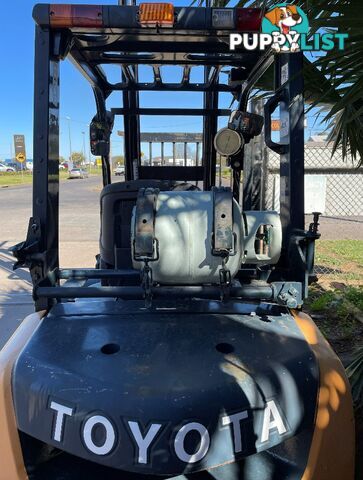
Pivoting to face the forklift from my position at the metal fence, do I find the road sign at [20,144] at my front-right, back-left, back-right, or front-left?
back-right

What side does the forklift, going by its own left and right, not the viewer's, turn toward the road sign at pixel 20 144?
front

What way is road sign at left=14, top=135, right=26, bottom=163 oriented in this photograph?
toward the camera

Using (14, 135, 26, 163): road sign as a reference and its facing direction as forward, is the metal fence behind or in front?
in front

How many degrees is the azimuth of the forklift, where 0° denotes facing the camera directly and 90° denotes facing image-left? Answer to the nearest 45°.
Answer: approximately 180°

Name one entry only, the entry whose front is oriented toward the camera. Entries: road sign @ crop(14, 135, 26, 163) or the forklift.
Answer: the road sign

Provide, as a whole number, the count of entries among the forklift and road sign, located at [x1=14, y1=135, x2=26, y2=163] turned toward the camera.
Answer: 1

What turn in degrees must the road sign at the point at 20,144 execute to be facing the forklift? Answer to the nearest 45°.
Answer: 0° — it already faces it

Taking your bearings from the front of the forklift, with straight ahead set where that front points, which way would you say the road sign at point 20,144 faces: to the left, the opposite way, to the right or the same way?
the opposite way

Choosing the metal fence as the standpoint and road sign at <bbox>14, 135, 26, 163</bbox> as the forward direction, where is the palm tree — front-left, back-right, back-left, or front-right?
back-left

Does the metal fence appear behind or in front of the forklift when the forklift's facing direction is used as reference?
in front

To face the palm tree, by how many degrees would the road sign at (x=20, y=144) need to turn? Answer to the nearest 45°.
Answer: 0° — it already faces it

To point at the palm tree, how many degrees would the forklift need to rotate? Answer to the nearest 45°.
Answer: approximately 45° to its right
